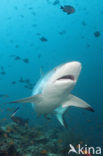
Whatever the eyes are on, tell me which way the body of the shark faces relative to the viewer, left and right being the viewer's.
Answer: facing the viewer and to the right of the viewer
